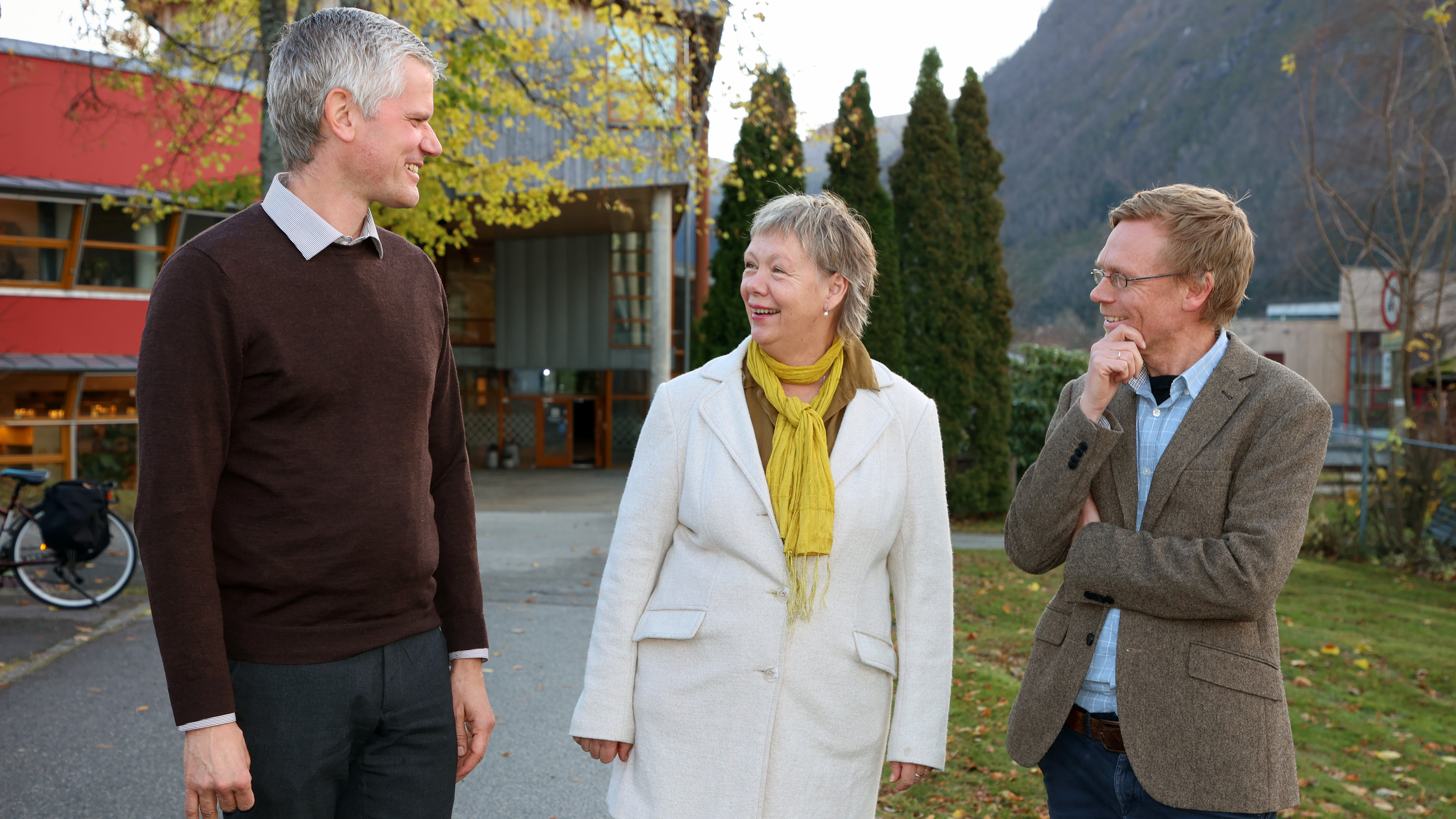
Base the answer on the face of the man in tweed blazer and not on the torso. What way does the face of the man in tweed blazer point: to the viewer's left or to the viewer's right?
to the viewer's left

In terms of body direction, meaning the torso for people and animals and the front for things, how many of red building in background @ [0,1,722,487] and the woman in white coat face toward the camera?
2

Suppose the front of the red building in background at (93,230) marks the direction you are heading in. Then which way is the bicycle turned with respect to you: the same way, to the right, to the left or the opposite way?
to the right

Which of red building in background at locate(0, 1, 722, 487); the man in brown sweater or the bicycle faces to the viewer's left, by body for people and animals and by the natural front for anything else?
the bicycle

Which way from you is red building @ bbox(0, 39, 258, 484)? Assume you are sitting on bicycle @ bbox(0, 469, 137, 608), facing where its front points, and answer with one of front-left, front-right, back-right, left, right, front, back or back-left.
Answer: right

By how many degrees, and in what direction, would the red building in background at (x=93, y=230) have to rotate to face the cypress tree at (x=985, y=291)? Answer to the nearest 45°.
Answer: approximately 90° to its left

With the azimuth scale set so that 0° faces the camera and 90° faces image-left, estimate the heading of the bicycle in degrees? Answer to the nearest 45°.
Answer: approximately 90°

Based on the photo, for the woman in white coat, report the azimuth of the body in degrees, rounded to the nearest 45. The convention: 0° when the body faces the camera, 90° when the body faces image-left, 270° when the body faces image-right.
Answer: approximately 0°

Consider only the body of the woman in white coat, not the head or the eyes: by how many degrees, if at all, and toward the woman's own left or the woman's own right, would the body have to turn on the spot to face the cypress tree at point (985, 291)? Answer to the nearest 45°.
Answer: approximately 180°

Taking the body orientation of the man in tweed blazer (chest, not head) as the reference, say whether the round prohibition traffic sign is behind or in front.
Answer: behind

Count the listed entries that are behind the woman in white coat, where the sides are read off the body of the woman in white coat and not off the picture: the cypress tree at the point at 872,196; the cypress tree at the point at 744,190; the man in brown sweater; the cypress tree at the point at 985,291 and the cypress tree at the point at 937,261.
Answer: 4

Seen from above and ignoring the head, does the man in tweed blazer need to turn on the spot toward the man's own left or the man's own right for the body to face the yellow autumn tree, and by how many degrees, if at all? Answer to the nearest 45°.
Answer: approximately 90° to the man's own right

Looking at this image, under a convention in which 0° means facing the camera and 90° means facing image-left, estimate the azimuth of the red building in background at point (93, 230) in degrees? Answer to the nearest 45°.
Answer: approximately 0°

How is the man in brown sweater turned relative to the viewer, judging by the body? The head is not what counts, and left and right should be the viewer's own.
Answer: facing the viewer and to the right of the viewer

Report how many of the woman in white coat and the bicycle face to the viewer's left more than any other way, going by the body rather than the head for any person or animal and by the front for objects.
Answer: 1

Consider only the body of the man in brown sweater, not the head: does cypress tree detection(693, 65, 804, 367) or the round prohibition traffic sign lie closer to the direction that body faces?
the round prohibition traffic sign
